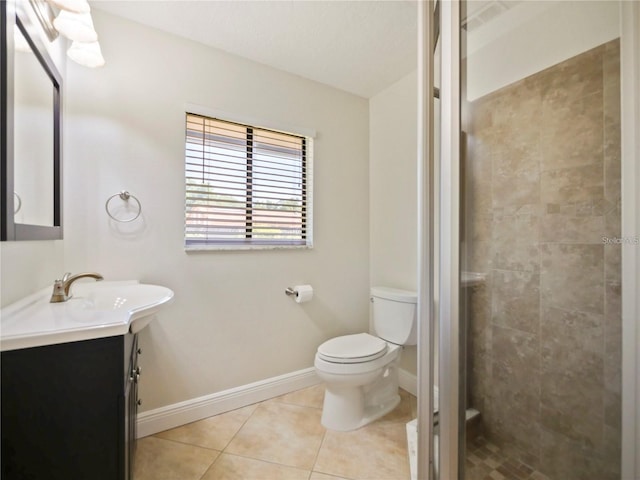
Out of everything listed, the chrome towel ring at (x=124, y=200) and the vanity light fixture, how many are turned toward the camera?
1

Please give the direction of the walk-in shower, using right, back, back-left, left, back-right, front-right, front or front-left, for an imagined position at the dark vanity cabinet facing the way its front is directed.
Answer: front-right

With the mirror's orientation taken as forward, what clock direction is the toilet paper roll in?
The toilet paper roll is roughly at 12 o'clock from the mirror.

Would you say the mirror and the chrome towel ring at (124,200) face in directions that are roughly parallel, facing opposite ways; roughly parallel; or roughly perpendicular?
roughly perpendicular

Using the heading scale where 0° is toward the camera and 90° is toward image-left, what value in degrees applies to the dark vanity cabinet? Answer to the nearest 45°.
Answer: approximately 270°

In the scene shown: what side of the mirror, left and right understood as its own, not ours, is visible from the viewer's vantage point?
right

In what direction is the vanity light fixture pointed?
to the viewer's right
